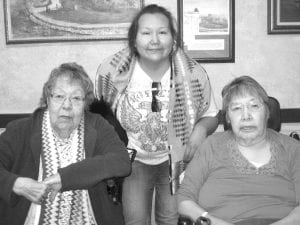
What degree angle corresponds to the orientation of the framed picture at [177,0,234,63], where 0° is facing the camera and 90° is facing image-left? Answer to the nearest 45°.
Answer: approximately 0°

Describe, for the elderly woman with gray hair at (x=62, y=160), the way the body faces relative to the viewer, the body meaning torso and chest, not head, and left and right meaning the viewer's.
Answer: facing the viewer

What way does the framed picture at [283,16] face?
toward the camera

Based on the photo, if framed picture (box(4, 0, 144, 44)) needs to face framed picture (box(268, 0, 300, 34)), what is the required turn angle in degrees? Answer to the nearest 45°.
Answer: approximately 90° to its left

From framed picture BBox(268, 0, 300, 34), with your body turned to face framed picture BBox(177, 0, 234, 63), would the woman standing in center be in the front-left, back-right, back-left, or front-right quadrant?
front-left

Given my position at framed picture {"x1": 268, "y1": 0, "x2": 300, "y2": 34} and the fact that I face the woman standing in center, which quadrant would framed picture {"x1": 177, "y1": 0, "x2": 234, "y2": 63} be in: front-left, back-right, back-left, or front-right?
front-right

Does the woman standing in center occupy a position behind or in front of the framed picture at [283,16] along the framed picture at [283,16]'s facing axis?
in front

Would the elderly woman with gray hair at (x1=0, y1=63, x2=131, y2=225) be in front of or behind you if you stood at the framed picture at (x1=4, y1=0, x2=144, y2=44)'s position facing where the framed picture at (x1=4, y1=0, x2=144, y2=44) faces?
in front

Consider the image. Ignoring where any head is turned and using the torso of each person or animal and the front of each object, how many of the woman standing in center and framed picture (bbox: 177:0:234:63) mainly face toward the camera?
2

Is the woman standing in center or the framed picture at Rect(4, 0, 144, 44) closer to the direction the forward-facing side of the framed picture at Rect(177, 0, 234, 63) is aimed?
the woman standing in center

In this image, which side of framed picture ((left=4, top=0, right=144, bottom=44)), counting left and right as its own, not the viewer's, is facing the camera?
front

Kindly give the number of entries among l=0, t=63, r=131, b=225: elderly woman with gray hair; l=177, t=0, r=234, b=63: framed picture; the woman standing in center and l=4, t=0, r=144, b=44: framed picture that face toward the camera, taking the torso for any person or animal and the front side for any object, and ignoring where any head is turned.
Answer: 4
